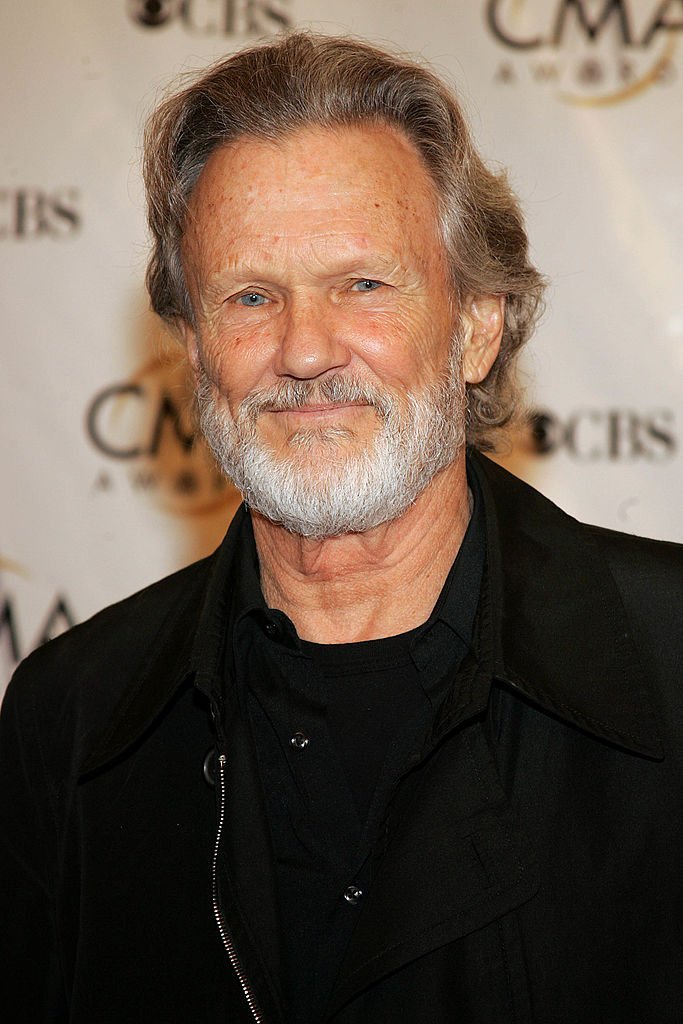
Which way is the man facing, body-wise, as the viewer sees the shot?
toward the camera
